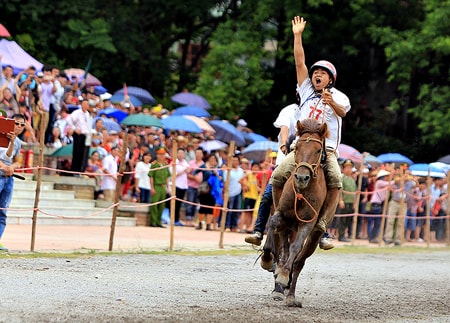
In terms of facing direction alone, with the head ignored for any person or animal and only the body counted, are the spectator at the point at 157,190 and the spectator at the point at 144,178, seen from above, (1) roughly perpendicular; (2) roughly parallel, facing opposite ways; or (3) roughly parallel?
roughly parallel

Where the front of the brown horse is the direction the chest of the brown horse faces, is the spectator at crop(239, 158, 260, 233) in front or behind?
behind

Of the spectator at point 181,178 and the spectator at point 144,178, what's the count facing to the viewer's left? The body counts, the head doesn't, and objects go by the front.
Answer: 0

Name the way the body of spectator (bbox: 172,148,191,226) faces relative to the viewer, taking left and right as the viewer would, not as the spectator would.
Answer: facing the viewer and to the right of the viewer

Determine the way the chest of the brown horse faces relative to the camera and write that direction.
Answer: toward the camera

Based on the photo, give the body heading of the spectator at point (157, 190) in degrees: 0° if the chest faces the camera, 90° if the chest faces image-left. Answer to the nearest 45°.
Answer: approximately 315°

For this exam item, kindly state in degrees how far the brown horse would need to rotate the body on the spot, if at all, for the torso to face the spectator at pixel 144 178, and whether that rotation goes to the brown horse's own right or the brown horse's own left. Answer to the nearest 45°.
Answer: approximately 180°

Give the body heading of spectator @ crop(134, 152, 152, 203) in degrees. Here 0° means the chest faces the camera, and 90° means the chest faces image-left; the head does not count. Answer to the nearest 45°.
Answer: approximately 315°
